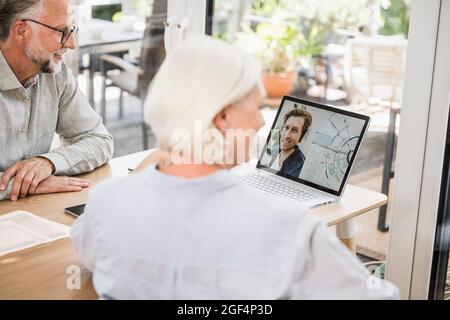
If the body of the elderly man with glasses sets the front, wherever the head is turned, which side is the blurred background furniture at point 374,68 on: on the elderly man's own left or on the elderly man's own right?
on the elderly man's own left

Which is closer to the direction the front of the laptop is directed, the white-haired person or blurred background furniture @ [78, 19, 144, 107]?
the white-haired person

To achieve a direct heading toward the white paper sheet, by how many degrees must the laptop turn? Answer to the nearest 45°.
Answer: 0° — it already faces it

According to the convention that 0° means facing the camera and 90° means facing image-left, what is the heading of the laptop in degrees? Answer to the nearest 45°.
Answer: approximately 45°

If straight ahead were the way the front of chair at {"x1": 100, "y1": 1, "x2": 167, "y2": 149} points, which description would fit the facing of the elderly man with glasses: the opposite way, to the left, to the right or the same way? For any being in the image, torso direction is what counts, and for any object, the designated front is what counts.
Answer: the opposite way

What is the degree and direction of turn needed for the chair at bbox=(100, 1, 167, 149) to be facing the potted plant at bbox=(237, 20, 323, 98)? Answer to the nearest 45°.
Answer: approximately 90° to its right

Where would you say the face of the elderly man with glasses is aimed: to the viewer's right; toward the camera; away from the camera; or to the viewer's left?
to the viewer's right

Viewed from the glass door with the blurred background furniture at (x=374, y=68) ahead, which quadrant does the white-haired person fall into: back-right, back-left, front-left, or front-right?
back-left

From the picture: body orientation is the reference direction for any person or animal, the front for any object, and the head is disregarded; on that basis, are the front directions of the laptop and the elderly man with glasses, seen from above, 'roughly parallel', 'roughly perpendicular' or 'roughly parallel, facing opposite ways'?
roughly perpendicular

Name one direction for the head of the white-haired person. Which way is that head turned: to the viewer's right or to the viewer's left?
to the viewer's right

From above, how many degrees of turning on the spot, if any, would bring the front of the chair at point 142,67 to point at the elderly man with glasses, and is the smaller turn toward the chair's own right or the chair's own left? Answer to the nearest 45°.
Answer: approximately 135° to the chair's own left

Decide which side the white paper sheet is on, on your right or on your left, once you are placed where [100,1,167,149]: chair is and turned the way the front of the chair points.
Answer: on your left

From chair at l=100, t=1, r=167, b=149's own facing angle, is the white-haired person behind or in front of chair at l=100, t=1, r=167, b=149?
behind

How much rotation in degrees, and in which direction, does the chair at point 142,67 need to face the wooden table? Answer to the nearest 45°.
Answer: approximately 135° to its left

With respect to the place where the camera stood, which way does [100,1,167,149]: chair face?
facing away from the viewer and to the left of the viewer
